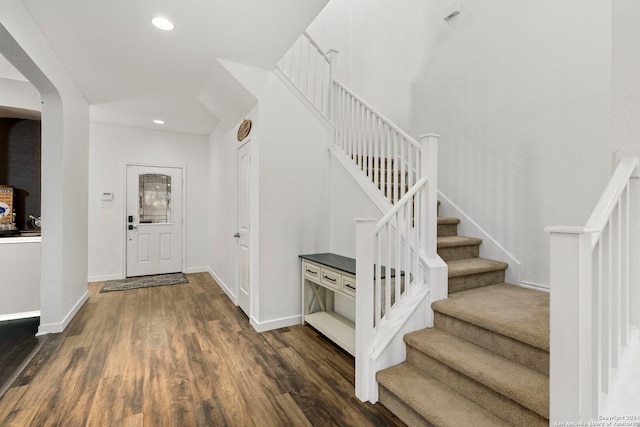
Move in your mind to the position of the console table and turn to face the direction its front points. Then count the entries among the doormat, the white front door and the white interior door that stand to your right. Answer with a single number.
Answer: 3

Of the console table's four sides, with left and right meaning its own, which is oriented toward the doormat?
right

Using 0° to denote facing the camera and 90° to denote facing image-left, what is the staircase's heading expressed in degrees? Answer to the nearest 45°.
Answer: approximately 45°

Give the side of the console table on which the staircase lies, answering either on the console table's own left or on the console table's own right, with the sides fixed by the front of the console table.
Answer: on the console table's own left

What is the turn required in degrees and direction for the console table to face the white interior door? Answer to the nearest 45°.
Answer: approximately 90° to its right

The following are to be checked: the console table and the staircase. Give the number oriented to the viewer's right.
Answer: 0

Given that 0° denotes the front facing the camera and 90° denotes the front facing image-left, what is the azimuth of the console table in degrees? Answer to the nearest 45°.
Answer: approximately 45°

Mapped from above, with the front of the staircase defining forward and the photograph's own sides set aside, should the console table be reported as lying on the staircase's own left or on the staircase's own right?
on the staircase's own right

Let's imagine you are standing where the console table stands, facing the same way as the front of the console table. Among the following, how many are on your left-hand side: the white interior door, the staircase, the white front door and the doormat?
1

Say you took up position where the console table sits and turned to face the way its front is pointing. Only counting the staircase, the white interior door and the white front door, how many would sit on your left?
1
